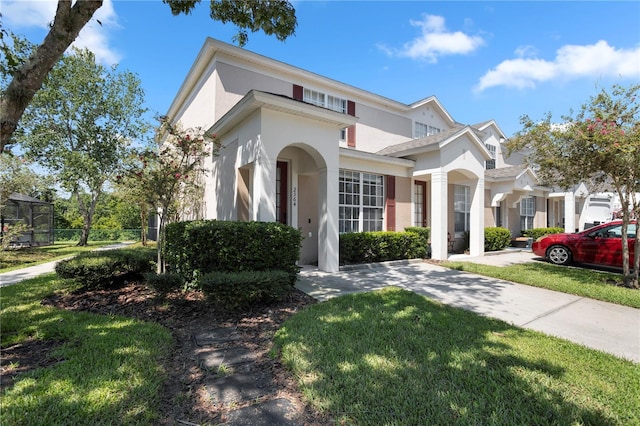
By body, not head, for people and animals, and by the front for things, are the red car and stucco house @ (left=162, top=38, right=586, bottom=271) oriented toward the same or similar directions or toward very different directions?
very different directions

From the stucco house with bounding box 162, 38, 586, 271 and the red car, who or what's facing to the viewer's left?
the red car

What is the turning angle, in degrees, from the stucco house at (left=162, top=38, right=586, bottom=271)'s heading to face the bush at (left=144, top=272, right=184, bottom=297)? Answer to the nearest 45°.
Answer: approximately 45° to its right

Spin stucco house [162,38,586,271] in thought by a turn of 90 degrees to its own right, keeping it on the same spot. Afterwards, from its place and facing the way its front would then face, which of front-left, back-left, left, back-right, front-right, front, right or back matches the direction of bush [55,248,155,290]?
front

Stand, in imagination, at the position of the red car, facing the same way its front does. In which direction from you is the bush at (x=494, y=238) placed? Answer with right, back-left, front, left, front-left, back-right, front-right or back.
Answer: front-right

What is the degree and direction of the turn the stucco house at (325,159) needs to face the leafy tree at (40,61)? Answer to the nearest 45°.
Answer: approximately 45° to its right

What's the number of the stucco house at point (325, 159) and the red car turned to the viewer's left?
1

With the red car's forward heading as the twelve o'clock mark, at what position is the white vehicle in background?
The white vehicle in background is roughly at 3 o'clock from the red car.

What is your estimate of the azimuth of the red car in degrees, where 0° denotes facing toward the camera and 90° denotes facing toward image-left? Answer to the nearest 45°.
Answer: approximately 90°

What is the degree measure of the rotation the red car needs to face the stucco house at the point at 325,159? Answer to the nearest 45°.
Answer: approximately 45° to its left
